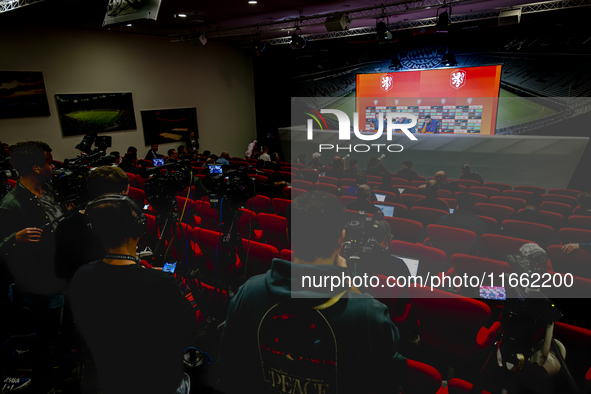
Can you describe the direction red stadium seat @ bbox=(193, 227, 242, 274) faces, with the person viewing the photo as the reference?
facing away from the viewer and to the right of the viewer

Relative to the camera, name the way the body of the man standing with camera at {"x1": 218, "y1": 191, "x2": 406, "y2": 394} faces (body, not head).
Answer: away from the camera

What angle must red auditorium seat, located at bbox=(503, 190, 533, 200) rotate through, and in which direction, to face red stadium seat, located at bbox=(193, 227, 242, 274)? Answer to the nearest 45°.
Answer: approximately 180°

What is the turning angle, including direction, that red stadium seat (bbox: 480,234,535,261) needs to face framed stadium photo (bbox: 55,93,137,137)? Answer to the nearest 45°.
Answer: approximately 135° to its left

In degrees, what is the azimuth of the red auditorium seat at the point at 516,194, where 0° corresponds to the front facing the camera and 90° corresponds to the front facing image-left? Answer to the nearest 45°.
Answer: approximately 225°

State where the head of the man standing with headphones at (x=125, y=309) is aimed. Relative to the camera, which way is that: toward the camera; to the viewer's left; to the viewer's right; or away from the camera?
away from the camera

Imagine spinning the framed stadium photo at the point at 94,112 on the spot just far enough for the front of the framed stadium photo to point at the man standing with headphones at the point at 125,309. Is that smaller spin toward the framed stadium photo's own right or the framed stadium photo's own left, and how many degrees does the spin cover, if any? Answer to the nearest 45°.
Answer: approximately 45° to the framed stadium photo's own right

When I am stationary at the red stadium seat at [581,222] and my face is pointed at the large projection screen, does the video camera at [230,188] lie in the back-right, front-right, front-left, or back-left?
back-left

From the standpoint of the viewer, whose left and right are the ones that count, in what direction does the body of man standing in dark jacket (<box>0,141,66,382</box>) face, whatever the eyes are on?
facing to the right of the viewer

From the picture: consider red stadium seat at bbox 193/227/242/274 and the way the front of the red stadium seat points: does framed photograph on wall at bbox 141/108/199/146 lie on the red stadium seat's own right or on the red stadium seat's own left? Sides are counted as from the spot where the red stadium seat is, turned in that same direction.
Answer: on the red stadium seat's own left
